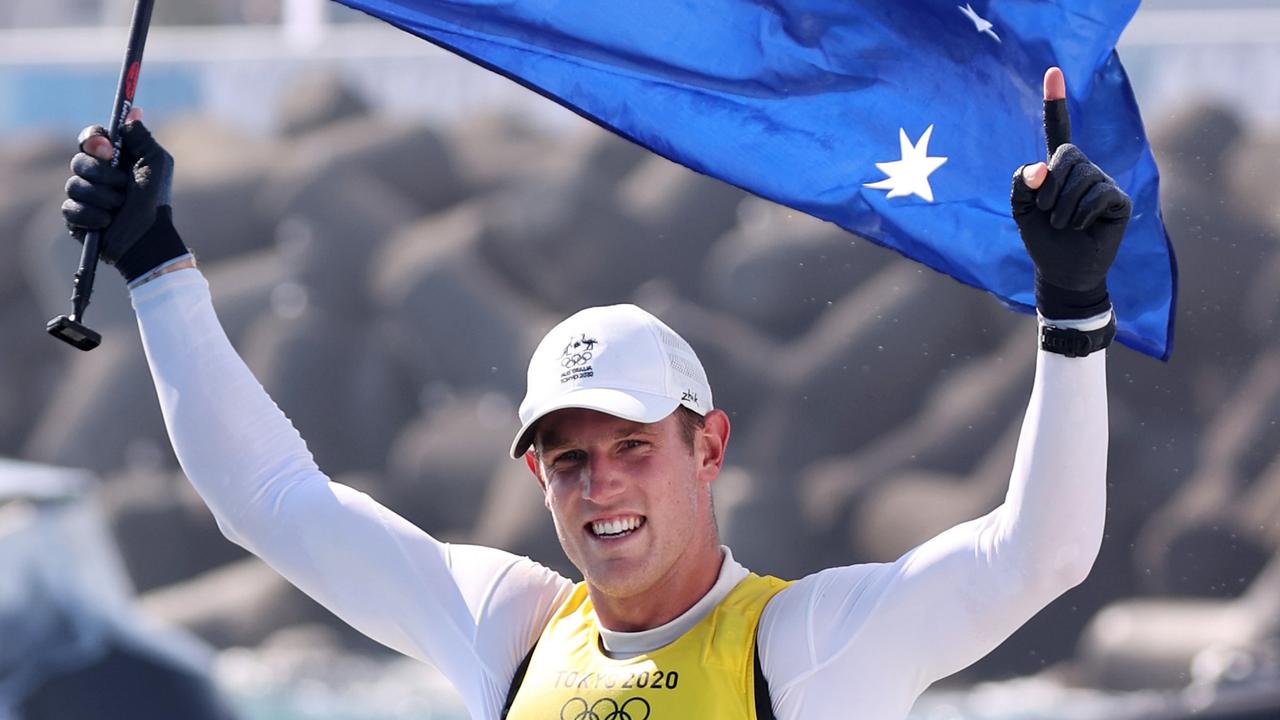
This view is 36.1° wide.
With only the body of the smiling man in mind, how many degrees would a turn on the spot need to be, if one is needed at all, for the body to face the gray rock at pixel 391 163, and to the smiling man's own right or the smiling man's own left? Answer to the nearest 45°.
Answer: approximately 180°

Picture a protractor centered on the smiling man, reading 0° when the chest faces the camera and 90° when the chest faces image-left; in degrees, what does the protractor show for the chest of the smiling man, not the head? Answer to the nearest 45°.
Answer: approximately 0°

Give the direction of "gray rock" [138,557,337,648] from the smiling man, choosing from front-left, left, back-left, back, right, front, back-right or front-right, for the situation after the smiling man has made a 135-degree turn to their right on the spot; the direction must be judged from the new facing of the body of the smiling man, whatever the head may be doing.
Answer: front-right

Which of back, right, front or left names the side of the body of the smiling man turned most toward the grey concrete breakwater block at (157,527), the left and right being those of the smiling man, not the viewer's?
back

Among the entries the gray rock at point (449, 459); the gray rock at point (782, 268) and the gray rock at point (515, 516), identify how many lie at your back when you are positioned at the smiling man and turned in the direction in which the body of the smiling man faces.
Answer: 3

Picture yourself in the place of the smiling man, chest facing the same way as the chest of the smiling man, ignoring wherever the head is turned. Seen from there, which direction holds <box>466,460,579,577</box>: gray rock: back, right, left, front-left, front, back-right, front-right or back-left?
back

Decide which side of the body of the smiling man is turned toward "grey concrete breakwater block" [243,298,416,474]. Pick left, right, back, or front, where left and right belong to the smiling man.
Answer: back

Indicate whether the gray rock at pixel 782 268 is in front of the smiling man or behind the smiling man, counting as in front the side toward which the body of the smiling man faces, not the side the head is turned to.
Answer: behind

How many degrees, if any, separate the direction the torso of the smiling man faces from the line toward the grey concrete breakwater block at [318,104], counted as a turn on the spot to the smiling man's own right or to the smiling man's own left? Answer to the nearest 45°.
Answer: approximately 180°

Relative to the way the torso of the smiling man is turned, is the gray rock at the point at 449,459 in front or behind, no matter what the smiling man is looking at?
behind

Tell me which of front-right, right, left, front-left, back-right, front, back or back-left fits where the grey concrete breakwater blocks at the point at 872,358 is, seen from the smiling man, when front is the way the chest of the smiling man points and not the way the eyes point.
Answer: back

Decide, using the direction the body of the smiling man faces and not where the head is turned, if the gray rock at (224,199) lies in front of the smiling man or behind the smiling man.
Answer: behind

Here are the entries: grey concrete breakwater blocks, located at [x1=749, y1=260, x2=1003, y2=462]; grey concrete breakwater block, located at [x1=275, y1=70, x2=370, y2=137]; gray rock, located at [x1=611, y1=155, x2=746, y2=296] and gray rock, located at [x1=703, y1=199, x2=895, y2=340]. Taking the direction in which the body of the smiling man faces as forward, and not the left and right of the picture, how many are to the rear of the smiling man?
4
